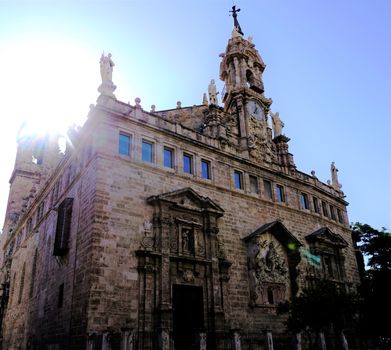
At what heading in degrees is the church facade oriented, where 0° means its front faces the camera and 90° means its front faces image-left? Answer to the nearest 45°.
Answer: approximately 315°
